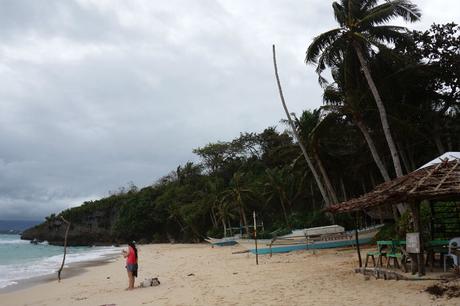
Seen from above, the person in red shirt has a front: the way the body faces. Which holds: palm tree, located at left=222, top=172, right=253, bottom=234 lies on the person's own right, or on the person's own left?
on the person's own right

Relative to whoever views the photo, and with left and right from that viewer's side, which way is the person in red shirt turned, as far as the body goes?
facing to the left of the viewer

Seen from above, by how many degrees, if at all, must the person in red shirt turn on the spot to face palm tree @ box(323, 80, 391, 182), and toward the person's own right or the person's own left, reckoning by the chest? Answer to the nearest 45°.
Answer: approximately 135° to the person's own right

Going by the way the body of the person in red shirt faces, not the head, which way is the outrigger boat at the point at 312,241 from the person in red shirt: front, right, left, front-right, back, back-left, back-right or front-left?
back-right

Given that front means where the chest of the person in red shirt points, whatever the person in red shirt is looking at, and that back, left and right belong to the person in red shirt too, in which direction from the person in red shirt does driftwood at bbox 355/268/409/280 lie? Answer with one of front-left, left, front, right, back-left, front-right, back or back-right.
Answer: back-left
